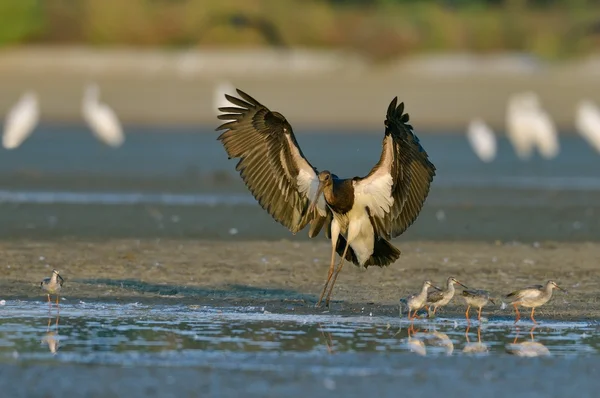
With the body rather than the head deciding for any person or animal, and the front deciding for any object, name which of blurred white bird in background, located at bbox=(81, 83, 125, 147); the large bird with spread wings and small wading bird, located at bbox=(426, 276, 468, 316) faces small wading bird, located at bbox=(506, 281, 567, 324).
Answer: small wading bird, located at bbox=(426, 276, 468, 316)

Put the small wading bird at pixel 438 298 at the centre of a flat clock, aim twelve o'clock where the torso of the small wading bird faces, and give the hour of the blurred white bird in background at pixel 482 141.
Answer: The blurred white bird in background is roughly at 9 o'clock from the small wading bird.

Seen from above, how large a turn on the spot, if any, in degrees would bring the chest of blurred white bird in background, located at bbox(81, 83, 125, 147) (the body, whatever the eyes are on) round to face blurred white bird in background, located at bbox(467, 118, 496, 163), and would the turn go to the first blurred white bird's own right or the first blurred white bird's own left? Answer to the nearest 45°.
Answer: approximately 180°

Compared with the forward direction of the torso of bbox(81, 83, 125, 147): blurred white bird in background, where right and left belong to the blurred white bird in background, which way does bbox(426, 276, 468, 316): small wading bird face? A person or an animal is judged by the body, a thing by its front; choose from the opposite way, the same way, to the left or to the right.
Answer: the opposite way

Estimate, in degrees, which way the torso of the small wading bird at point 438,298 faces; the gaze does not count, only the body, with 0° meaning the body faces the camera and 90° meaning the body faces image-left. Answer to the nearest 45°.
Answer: approximately 270°

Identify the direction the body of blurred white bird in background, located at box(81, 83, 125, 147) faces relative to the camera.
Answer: to the viewer's left

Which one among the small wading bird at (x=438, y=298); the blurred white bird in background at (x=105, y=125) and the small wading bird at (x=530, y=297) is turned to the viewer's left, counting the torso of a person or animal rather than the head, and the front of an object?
the blurred white bird in background

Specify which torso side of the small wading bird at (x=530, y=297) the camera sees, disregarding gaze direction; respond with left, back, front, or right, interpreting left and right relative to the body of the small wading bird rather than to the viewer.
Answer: right

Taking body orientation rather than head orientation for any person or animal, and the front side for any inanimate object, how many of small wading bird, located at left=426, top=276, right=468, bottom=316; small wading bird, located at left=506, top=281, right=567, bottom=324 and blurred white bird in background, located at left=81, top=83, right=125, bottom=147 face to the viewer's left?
1

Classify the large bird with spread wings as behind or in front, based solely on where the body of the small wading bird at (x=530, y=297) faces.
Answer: behind

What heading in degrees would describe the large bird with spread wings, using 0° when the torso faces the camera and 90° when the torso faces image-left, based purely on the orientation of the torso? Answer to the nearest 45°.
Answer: approximately 45°

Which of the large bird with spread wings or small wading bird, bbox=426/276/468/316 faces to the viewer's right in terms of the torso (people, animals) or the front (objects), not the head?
the small wading bird
